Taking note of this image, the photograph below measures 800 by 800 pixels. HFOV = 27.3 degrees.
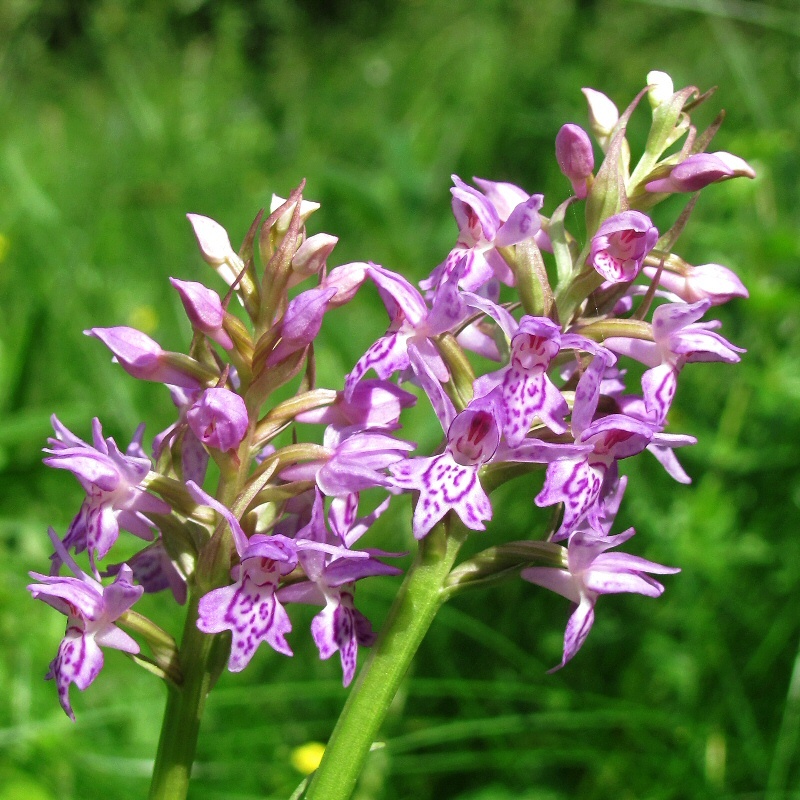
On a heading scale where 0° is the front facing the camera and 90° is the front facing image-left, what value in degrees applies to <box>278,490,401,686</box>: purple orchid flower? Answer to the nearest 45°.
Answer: approximately 315°

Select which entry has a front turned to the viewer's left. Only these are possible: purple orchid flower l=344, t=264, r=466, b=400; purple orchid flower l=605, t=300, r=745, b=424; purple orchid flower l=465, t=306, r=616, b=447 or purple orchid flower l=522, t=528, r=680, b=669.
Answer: purple orchid flower l=344, t=264, r=466, b=400

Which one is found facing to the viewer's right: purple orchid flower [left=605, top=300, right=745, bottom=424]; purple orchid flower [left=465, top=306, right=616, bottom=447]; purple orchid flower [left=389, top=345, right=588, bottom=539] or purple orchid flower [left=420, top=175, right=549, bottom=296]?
purple orchid flower [left=605, top=300, right=745, bottom=424]

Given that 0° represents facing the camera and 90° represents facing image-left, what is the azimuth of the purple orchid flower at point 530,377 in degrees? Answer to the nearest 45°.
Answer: approximately 0°

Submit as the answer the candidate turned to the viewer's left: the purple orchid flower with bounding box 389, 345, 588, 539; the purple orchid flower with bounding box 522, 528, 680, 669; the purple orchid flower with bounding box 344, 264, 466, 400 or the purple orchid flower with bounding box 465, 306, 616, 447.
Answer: the purple orchid flower with bounding box 344, 264, 466, 400
